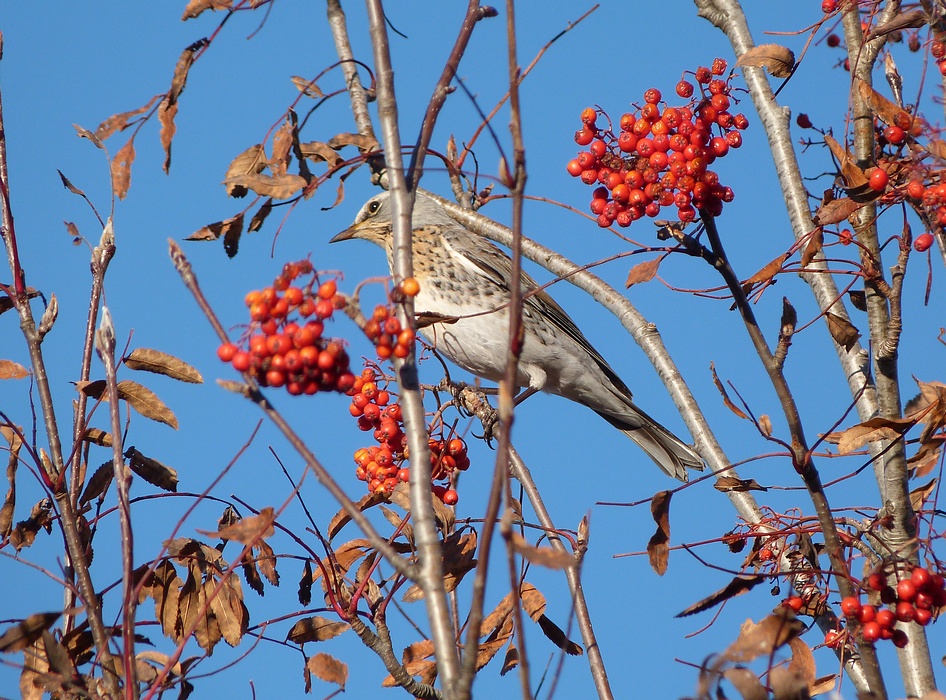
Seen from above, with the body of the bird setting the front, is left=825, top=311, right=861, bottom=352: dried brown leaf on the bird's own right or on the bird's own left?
on the bird's own left

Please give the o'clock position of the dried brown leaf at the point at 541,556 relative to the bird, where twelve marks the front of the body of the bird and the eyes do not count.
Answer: The dried brown leaf is roughly at 9 o'clock from the bird.

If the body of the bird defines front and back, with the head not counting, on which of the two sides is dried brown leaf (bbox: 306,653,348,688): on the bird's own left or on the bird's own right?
on the bird's own left

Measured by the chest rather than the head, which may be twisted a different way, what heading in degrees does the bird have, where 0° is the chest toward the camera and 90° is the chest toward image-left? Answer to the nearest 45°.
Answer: approximately 90°
